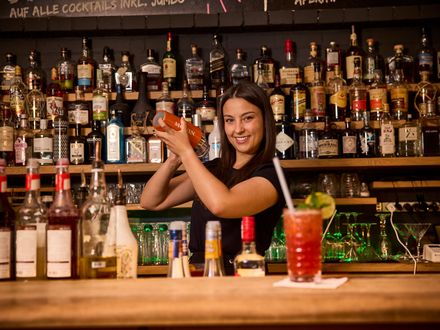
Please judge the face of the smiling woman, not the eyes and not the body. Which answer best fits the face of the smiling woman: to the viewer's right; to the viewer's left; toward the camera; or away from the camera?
toward the camera

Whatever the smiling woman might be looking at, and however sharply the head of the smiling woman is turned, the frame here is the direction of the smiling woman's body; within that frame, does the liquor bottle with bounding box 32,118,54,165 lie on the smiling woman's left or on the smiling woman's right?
on the smiling woman's right

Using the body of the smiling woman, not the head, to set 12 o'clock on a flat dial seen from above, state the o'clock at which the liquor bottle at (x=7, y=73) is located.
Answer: The liquor bottle is roughly at 3 o'clock from the smiling woman.

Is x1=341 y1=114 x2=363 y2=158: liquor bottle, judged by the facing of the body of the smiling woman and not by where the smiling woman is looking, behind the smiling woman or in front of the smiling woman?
behind

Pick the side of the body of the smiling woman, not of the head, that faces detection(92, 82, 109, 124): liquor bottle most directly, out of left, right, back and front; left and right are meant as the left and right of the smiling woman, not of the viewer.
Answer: right

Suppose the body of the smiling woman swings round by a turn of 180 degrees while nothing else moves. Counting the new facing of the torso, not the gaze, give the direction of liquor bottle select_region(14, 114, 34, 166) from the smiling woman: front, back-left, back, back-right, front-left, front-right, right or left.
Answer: left

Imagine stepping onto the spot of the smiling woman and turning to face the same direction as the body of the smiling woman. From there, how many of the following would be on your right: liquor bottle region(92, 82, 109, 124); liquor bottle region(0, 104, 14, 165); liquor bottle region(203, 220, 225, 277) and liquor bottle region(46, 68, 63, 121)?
3

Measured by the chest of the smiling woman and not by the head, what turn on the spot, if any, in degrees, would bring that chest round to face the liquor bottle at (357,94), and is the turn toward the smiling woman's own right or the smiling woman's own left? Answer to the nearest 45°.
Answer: approximately 180°

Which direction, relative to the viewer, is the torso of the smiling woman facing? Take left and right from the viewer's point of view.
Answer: facing the viewer and to the left of the viewer

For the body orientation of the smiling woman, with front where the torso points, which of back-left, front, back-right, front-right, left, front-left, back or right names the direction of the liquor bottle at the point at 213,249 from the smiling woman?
front-left

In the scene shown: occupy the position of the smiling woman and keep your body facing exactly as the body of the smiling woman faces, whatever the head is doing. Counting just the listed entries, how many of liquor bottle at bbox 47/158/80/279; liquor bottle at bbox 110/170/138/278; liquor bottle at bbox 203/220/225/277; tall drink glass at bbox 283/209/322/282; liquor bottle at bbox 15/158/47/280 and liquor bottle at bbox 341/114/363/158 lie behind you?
1

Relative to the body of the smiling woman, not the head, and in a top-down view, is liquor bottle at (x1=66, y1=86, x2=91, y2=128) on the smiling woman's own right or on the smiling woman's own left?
on the smiling woman's own right

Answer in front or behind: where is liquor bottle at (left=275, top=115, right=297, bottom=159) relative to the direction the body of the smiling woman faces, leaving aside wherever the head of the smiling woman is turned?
behind
